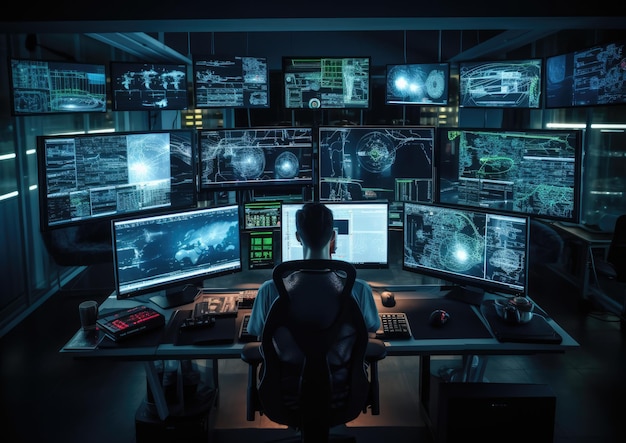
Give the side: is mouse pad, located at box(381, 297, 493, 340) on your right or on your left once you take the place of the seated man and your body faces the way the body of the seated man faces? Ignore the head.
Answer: on your right

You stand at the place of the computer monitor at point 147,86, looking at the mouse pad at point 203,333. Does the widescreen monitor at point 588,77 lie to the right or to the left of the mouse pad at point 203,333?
left

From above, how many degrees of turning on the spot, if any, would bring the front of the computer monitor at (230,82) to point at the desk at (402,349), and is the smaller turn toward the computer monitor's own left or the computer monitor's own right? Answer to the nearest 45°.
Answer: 0° — it already faces it

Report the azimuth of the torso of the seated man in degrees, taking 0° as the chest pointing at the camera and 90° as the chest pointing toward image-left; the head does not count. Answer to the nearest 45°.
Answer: approximately 180°

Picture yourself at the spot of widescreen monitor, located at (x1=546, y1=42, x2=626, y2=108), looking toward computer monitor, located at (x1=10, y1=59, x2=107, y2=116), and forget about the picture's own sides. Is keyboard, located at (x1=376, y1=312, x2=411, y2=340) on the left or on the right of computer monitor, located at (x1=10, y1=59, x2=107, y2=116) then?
left

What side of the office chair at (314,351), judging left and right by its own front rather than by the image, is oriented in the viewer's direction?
back

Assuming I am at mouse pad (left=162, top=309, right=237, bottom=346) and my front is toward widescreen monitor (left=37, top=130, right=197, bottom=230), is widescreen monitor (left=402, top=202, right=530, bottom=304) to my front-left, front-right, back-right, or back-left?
back-right

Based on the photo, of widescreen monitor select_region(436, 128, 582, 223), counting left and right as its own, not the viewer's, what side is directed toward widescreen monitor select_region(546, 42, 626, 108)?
back

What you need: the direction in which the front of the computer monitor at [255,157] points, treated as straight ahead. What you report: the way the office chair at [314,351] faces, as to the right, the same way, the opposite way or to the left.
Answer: the opposite way

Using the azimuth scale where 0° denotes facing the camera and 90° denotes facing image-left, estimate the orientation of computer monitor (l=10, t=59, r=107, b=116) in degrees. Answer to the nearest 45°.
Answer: approximately 315°

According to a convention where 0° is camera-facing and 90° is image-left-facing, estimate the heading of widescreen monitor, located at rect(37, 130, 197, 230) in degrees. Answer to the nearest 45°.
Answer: approximately 315°

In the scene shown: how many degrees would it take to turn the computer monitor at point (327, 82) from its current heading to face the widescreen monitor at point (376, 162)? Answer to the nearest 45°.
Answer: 0° — it already faces it
